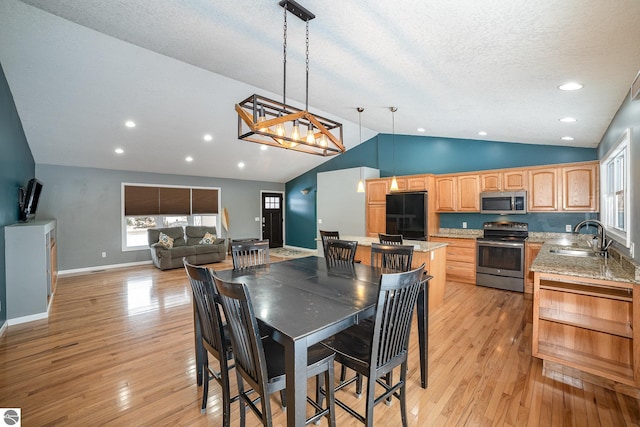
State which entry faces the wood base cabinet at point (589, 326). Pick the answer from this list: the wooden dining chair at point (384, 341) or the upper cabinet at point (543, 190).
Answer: the upper cabinet

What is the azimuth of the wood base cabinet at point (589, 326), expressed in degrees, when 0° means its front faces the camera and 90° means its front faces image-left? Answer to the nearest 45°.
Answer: approximately 45°

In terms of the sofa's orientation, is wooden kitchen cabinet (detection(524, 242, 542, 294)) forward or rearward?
forward

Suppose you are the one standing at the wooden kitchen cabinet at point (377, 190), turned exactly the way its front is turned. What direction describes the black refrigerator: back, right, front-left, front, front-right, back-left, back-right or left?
front-left

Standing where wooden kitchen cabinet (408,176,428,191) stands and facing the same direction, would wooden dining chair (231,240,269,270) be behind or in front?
in front

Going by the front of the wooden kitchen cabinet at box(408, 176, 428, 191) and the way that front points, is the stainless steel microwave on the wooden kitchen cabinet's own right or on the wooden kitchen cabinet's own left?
on the wooden kitchen cabinet's own left

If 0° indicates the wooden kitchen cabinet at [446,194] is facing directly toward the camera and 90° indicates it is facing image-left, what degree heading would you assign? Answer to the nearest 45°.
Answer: approximately 0°

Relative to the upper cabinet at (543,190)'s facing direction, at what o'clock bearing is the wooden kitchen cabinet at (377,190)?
The wooden kitchen cabinet is roughly at 3 o'clock from the upper cabinet.

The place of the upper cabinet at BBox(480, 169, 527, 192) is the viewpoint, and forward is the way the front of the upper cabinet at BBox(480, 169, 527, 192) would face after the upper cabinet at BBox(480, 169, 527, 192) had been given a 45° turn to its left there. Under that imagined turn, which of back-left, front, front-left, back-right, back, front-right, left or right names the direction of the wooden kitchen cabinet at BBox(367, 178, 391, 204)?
back-right

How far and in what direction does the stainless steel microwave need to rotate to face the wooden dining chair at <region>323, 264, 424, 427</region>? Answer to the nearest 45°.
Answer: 0° — it already faces it
